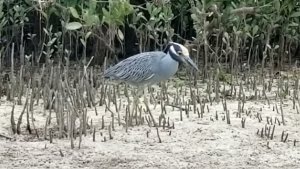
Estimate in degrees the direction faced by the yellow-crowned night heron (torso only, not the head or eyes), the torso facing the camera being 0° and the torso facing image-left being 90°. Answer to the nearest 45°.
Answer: approximately 270°
